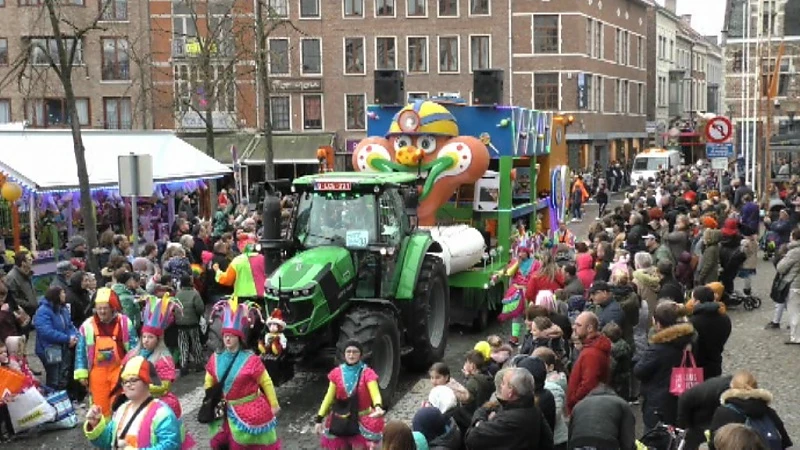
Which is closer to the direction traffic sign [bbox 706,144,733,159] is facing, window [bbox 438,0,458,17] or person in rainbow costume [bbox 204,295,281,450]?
the person in rainbow costume

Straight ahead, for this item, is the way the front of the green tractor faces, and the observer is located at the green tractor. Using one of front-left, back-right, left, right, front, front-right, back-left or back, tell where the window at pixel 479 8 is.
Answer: back-right

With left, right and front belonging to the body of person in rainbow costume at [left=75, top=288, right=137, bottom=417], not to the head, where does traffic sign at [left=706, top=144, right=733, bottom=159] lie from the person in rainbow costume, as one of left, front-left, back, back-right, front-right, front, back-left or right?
back-left

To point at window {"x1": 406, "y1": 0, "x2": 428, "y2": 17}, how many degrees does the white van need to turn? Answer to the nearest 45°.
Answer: approximately 45° to its right

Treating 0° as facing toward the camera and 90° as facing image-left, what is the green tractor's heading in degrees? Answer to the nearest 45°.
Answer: approximately 45°
